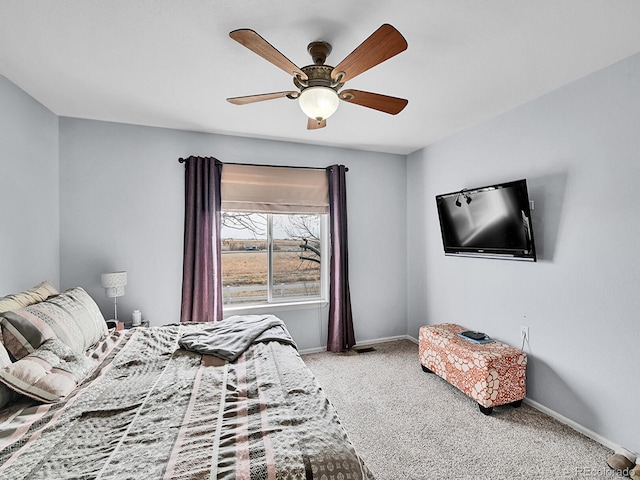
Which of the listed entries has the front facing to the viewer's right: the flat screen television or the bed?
the bed

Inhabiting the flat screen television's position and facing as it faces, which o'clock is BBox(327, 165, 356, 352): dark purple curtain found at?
The dark purple curtain is roughly at 2 o'clock from the flat screen television.

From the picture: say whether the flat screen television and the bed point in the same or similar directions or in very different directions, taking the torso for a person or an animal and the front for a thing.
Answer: very different directions

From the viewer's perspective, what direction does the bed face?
to the viewer's right

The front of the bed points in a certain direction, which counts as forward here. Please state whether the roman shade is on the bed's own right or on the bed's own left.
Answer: on the bed's own left

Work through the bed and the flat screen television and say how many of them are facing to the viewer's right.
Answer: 1

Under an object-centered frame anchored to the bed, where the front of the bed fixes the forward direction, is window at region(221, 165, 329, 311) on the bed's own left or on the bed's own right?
on the bed's own left

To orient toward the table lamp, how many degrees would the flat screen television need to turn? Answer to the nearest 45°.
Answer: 0° — it already faces it

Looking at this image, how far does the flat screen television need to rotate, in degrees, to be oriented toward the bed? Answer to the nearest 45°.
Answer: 0° — it already faces it
